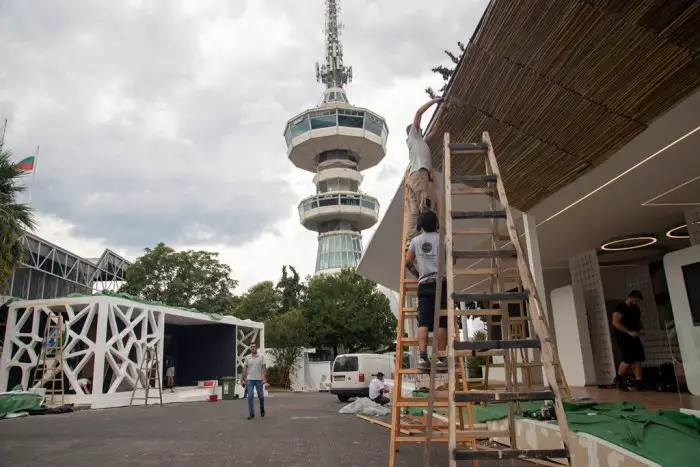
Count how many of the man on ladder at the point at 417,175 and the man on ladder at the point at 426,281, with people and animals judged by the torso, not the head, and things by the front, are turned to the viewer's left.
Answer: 0

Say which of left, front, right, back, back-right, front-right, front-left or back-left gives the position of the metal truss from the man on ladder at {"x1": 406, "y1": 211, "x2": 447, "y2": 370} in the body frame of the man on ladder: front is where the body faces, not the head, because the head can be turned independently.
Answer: front-left

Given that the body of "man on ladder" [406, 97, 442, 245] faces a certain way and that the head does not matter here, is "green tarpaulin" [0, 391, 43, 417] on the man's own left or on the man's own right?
on the man's own left

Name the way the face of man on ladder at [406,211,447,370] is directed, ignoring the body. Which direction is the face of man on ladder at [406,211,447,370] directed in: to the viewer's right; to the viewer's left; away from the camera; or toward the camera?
away from the camera

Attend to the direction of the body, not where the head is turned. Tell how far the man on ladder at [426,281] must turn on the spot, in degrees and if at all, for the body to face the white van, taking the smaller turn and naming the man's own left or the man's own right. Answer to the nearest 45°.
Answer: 0° — they already face it

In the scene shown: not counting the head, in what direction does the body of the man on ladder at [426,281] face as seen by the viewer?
away from the camera

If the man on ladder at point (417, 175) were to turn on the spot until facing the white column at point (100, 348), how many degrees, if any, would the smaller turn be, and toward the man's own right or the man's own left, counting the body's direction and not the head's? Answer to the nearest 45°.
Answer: approximately 90° to the man's own left

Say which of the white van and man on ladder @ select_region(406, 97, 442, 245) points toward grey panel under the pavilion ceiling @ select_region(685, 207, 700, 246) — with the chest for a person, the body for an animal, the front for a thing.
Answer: the man on ladder

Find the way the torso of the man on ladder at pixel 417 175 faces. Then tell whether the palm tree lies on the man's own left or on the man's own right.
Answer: on the man's own left
